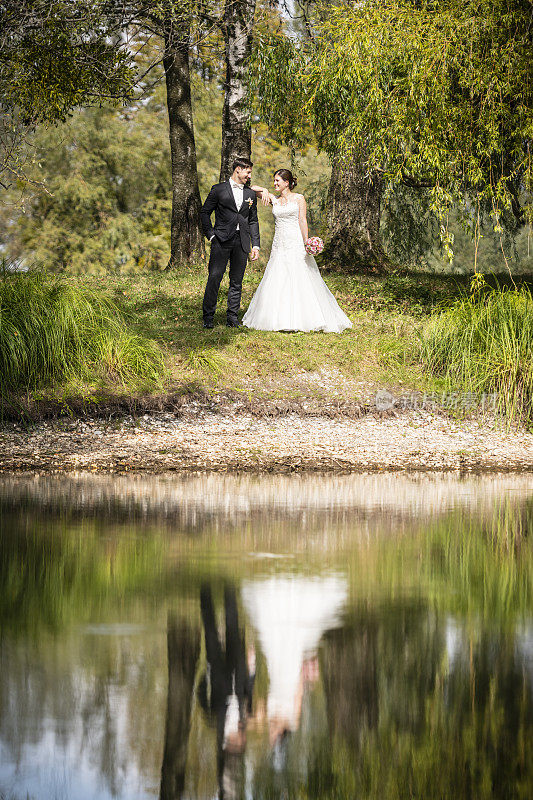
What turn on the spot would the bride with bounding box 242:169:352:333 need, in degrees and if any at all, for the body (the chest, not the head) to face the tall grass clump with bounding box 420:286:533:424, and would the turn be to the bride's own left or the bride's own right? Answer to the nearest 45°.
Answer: approximately 90° to the bride's own left

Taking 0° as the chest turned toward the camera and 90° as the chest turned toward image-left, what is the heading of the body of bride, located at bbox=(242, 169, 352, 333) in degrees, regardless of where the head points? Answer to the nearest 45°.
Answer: approximately 45°

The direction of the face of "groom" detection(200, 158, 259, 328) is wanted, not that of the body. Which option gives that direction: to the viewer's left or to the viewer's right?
to the viewer's right
